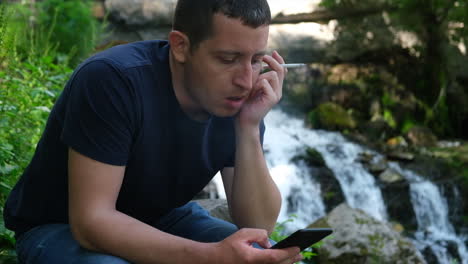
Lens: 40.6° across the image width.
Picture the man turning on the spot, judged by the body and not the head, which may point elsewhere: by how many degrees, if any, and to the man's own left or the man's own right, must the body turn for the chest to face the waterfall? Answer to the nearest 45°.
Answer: approximately 90° to the man's own left

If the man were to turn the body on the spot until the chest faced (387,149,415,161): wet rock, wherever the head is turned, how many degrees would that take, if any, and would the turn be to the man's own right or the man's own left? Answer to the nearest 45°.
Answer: approximately 90° to the man's own left

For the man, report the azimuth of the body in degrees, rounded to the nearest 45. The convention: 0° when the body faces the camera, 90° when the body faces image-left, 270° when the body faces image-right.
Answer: approximately 315°

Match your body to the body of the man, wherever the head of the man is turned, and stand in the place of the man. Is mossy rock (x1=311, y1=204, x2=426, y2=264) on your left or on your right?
on your left

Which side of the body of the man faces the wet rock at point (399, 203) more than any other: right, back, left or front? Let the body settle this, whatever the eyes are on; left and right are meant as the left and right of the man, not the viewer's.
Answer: left

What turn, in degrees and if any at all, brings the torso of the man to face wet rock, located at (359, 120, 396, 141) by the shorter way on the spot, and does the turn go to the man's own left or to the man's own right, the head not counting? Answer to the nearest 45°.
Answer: approximately 90° to the man's own left

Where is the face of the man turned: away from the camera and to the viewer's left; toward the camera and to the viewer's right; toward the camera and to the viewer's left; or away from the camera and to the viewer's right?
toward the camera and to the viewer's right

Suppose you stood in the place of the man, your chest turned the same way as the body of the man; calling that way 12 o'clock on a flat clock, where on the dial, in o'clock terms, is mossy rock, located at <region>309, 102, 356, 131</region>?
The mossy rock is roughly at 8 o'clock from the man.

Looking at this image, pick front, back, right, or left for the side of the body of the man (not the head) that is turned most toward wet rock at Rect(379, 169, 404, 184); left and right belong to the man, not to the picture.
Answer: left
